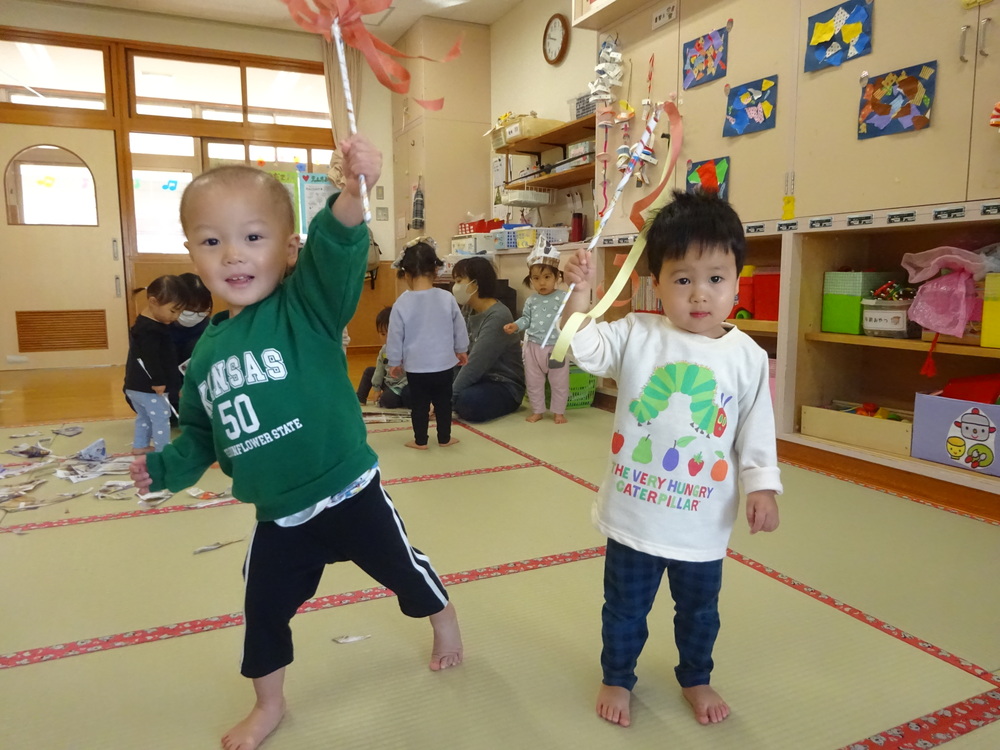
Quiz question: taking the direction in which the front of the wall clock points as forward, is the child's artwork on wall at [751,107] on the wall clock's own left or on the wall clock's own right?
on the wall clock's own left

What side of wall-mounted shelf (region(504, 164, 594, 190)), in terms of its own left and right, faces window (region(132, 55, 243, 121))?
right

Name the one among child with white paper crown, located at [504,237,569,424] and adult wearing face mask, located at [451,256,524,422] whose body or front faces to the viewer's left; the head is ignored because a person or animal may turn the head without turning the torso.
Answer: the adult wearing face mask

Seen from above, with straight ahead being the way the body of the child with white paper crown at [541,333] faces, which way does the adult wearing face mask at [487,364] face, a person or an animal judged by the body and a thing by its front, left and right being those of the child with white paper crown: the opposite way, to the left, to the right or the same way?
to the right

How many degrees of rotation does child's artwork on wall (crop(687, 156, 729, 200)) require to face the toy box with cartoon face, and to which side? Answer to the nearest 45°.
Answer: approximately 90° to its left

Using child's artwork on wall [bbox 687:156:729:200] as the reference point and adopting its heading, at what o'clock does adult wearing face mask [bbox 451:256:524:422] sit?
The adult wearing face mask is roughly at 2 o'clock from the child's artwork on wall.

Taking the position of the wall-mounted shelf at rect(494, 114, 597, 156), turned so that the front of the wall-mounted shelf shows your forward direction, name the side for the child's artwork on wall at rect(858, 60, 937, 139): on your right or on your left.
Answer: on your left

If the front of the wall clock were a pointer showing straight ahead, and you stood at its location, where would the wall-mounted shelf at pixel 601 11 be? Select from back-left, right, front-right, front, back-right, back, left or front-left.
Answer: front-left

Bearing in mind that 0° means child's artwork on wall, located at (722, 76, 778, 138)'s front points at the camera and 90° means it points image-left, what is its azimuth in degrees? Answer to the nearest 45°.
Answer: approximately 45°

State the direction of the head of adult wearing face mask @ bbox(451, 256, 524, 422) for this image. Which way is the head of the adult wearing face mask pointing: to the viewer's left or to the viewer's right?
to the viewer's left

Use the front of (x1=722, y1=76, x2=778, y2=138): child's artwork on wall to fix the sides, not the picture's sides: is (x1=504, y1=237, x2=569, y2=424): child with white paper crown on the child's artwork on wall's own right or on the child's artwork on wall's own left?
on the child's artwork on wall's own right

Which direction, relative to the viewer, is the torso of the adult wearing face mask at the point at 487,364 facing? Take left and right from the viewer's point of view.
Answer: facing to the left of the viewer

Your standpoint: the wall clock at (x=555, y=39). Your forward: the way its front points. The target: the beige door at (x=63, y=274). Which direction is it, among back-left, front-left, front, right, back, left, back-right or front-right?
front-right
